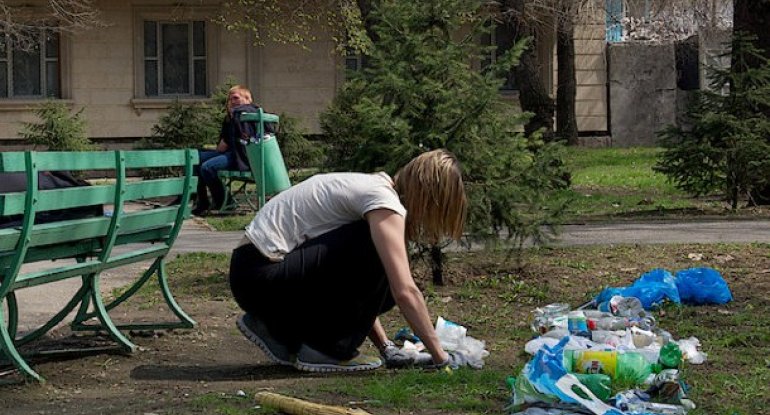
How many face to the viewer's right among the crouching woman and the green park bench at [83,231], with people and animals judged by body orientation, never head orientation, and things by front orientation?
1

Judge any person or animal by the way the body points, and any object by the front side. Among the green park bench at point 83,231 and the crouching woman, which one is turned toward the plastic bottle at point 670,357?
the crouching woman

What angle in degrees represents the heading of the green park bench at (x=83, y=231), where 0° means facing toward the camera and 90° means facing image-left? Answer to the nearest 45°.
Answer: approximately 135°

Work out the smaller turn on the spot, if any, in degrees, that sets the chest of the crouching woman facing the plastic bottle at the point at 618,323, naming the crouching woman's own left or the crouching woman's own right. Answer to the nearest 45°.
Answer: approximately 45° to the crouching woman's own left

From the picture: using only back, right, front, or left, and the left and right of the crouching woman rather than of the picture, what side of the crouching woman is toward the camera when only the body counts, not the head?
right

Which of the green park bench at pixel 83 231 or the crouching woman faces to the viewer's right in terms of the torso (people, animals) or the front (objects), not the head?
the crouching woman

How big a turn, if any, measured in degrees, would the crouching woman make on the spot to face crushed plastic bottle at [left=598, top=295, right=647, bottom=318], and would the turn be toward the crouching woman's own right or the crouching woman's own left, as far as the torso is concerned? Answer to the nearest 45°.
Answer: approximately 45° to the crouching woman's own left

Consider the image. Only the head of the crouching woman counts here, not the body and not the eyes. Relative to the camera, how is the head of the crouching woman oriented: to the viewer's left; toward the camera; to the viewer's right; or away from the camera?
to the viewer's right

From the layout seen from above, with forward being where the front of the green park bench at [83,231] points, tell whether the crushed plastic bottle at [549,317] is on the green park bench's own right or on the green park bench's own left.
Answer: on the green park bench's own right

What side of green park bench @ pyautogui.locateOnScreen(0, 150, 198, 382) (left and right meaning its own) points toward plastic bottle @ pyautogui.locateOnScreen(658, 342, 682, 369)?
back

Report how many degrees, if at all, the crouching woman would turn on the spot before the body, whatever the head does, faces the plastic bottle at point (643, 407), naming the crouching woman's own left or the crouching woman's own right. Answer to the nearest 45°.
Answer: approximately 45° to the crouching woman's own right

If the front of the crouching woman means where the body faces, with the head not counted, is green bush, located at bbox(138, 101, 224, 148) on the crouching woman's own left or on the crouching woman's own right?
on the crouching woman's own left

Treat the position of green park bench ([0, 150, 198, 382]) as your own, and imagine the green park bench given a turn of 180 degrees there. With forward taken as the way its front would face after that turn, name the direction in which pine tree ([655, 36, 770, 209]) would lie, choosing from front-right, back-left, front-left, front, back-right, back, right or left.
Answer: left
